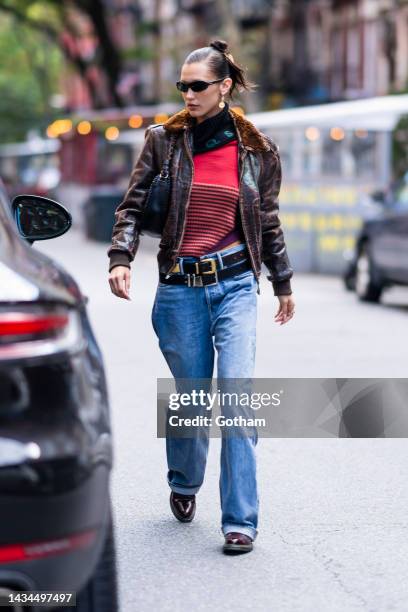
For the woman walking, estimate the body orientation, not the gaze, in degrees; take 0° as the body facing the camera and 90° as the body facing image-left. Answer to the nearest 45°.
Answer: approximately 0°

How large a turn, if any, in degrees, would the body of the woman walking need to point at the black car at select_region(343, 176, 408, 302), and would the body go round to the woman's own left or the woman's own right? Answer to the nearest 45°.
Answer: approximately 180°

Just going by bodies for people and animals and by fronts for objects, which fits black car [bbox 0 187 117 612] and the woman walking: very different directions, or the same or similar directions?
very different directions

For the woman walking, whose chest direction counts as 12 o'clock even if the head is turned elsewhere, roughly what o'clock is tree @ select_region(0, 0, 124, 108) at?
The tree is roughly at 6 o'clock from the woman walking.

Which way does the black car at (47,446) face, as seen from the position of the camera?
facing away from the viewer

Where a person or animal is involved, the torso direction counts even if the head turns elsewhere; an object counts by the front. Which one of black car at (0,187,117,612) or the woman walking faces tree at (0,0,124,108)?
the black car

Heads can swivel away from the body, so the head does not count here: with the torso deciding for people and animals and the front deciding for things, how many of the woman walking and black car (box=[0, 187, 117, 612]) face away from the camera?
1

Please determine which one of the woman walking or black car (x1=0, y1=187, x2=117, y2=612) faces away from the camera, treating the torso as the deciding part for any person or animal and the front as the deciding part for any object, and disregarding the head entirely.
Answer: the black car

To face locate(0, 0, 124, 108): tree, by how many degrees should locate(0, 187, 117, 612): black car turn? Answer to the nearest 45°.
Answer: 0° — it already faces it

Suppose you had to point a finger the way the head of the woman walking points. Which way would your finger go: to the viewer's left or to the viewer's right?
to the viewer's left

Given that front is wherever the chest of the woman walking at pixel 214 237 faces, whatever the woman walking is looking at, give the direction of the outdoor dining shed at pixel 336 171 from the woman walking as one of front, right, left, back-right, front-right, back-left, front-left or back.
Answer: back
